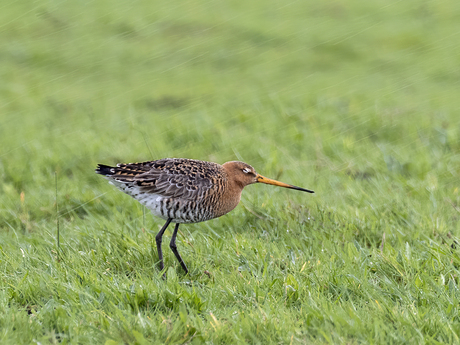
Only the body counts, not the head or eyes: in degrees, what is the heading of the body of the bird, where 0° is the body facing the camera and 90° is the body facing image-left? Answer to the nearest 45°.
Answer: approximately 270°
